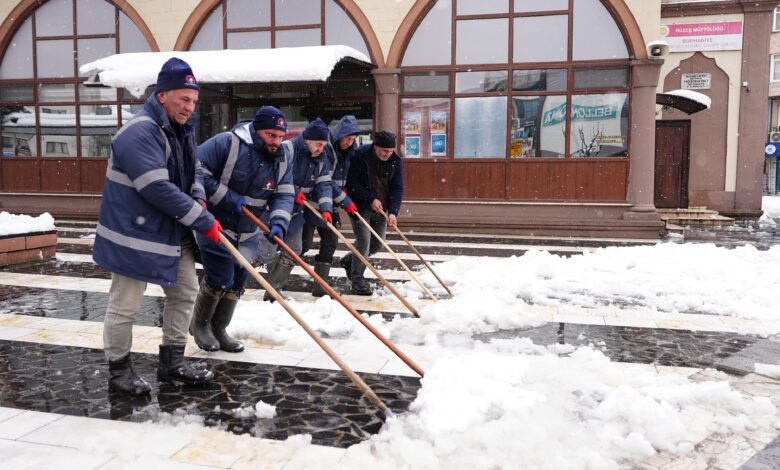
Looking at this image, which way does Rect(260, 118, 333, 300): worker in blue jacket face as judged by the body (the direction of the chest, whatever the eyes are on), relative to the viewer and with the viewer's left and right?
facing the viewer and to the right of the viewer

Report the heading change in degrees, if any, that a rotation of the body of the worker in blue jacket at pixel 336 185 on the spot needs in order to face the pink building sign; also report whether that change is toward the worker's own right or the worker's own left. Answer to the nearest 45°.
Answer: approximately 90° to the worker's own left

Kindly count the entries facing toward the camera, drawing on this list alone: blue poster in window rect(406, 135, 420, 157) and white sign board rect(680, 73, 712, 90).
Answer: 2

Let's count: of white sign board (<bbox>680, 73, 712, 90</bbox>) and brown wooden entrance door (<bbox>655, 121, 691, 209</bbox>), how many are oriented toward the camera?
2

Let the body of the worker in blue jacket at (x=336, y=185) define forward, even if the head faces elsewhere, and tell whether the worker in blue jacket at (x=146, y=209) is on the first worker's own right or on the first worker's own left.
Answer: on the first worker's own right

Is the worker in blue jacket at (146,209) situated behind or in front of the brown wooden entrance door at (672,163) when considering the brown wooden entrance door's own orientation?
in front

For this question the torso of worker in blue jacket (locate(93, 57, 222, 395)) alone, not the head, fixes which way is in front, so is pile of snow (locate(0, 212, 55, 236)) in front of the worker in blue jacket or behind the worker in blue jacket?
behind

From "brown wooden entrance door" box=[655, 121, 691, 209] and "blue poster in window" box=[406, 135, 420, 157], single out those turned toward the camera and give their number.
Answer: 2

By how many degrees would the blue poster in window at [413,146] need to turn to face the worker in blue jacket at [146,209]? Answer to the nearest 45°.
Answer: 0° — it already faces them
